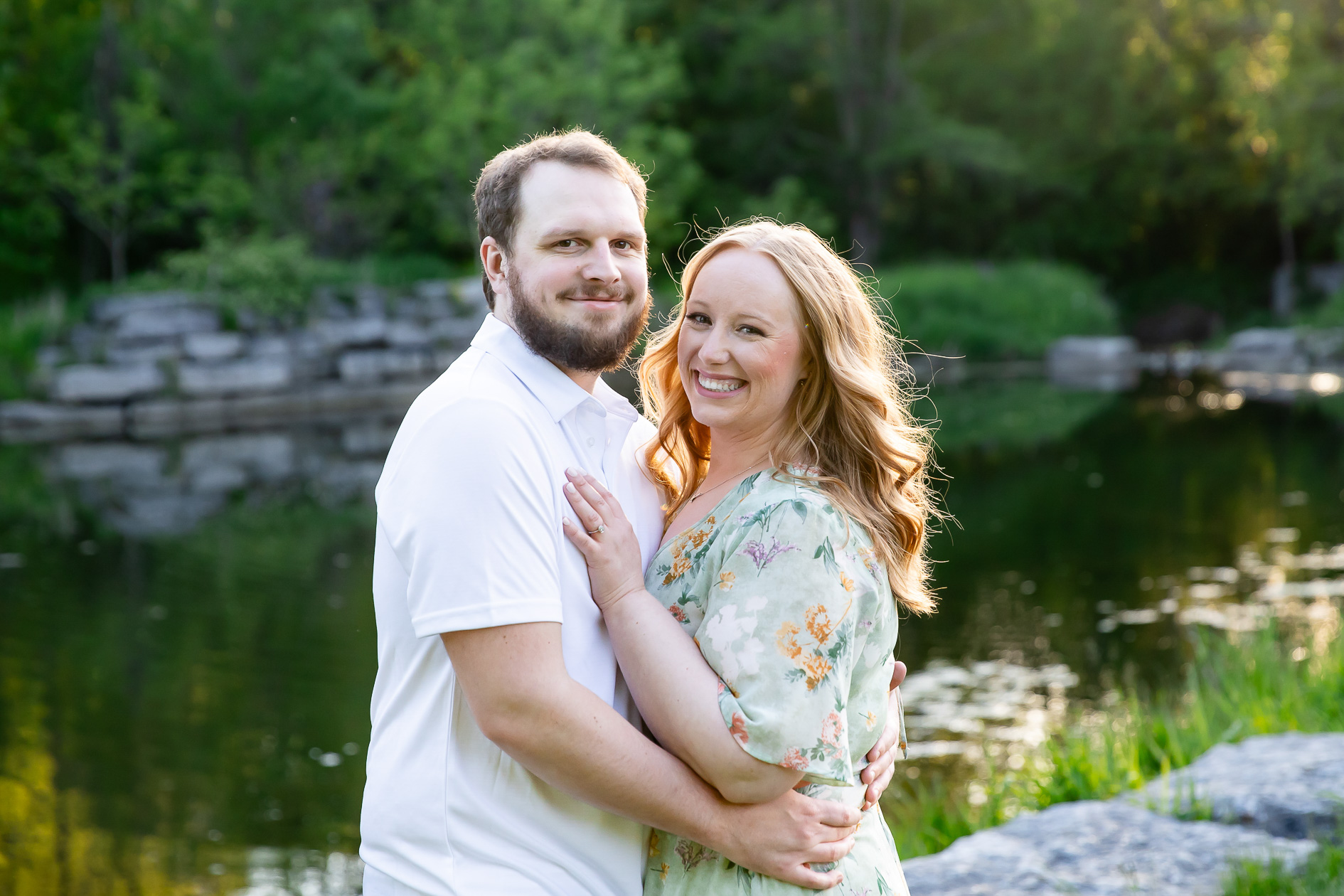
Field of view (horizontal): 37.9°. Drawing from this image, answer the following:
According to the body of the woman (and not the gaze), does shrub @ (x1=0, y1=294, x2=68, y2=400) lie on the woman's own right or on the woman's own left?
on the woman's own right

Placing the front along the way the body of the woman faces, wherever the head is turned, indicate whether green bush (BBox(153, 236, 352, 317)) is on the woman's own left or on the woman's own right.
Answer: on the woman's own right

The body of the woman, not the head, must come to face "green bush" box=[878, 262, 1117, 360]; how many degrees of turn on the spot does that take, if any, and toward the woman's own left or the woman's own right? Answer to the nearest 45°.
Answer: approximately 90° to the woman's own right

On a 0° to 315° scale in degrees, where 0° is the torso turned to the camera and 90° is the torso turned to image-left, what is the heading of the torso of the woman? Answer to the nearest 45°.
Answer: approximately 90°
